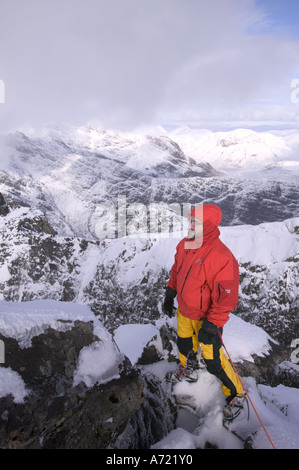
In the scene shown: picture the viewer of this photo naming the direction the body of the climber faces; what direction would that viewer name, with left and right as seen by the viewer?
facing the viewer and to the left of the viewer

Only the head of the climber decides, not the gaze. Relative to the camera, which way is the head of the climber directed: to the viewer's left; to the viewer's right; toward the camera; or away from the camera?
to the viewer's left
